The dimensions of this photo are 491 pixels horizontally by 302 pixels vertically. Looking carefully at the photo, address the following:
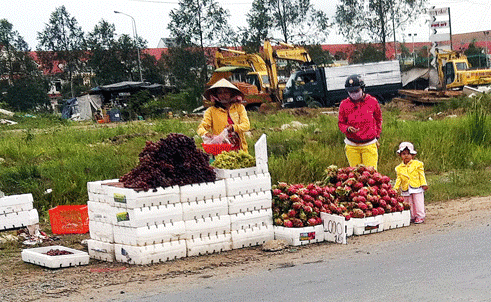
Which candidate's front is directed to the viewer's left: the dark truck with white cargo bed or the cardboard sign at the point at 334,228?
the dark truck with white cargo bed

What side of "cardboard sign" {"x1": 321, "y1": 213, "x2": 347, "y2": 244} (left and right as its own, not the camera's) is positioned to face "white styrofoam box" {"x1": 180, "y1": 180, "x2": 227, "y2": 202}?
right

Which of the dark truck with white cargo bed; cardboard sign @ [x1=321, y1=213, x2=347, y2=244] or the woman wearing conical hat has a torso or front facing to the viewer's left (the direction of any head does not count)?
the dark truck with white cargo bed

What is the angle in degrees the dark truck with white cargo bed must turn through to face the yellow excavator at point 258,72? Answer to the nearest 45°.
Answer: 0° — it already faces it

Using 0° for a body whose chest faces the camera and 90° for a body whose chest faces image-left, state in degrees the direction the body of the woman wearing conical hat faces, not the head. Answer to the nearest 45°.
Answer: approximately 0°

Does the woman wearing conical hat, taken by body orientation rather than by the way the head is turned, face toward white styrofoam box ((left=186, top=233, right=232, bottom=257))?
yes

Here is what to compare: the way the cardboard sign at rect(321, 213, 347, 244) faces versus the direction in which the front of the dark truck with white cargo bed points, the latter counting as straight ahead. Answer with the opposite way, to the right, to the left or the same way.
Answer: to the left

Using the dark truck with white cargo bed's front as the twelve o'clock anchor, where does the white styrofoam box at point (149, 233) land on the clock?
The white styrofoam box is roughly at 9 o'clock from the dark truck with white cargo bed.

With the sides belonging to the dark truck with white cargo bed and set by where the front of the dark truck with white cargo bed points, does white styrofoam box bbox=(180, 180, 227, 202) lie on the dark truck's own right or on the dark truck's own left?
on the dark truck's own left

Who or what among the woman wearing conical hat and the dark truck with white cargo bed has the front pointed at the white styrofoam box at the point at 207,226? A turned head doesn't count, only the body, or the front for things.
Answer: the woman wearing conical hat

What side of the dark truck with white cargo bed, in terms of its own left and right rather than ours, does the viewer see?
left

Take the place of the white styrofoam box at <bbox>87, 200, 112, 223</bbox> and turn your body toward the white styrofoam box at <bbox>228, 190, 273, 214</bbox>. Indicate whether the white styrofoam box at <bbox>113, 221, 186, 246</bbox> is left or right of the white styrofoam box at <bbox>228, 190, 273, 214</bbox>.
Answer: right
